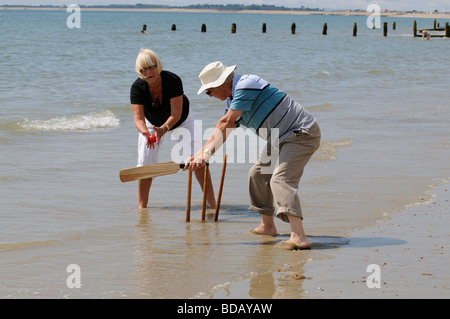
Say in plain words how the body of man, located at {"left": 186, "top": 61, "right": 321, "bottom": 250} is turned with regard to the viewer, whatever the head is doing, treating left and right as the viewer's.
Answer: facing to the left of the viewer
